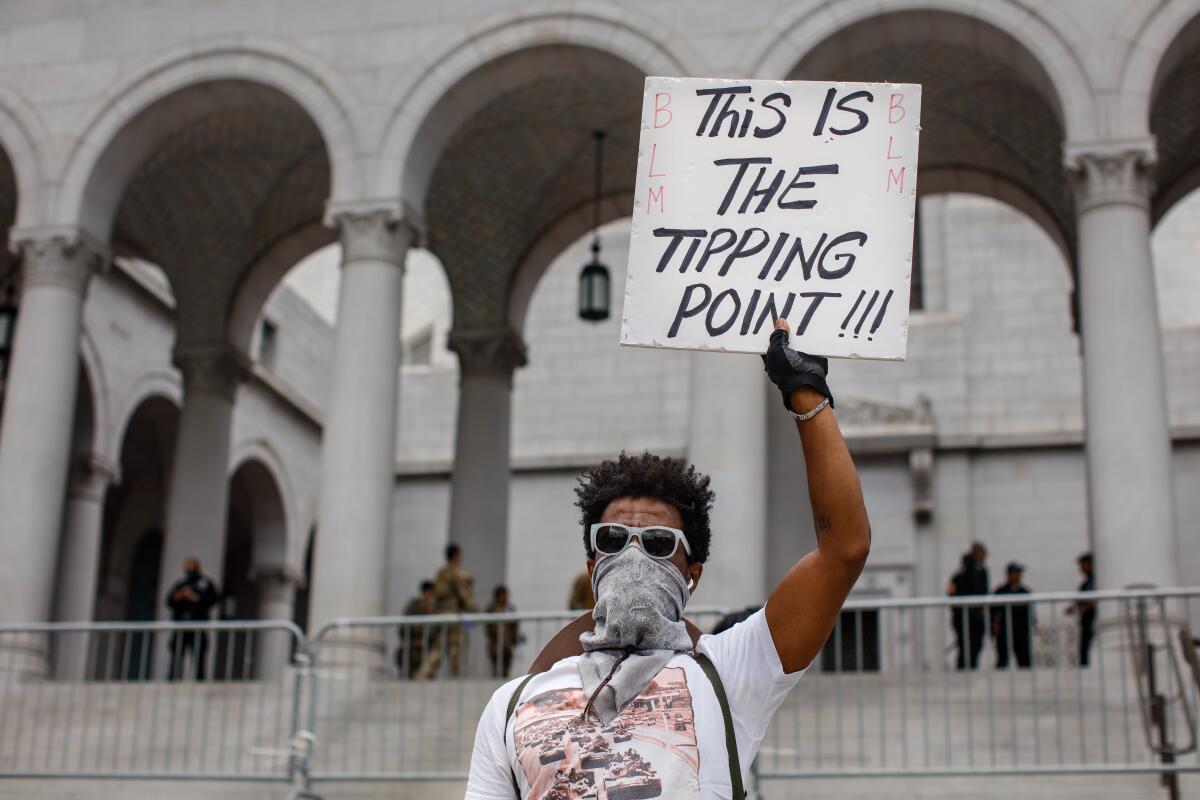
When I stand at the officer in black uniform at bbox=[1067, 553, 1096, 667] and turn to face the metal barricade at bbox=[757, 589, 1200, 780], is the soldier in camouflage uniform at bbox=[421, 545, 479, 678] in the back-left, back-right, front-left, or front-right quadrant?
front-right

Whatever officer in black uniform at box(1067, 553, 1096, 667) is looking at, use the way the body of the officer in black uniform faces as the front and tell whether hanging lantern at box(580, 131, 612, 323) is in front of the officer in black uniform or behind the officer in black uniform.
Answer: in front

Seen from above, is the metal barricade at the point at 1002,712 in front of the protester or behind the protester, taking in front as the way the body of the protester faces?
behind

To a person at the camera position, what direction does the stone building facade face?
facing the viewer

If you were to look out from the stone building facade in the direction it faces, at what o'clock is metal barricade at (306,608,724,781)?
The metal barricade is roughly at 12 o'clock from the stone building facade.

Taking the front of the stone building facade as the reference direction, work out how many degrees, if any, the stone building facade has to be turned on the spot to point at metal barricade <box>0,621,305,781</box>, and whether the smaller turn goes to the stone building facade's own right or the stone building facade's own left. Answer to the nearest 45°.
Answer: approximately 45° to the stone building facade's own right

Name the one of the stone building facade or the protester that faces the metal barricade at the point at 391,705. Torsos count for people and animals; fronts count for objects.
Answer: the stone building facade

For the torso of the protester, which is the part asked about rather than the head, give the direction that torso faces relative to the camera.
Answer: toward the camera

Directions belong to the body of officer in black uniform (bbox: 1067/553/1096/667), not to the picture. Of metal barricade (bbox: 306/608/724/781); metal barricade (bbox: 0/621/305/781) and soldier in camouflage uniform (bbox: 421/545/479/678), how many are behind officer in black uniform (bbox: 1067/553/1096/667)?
0

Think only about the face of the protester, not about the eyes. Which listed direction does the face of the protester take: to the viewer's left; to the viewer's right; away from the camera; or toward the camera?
toward the camera

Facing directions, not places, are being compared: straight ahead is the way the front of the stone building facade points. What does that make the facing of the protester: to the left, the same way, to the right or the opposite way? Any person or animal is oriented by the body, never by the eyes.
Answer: the same way
